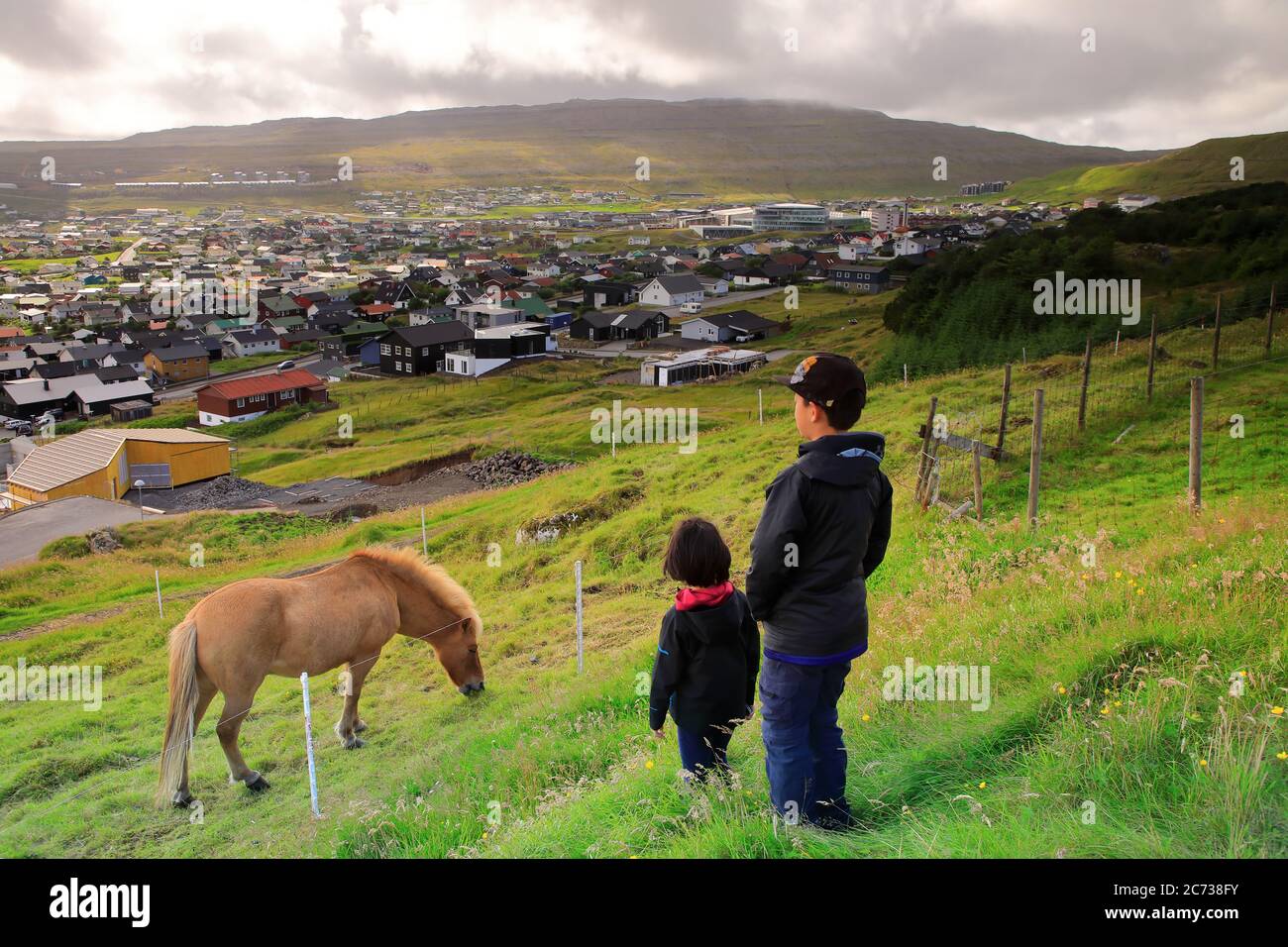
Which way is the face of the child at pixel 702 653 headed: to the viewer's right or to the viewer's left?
to the viewer's left

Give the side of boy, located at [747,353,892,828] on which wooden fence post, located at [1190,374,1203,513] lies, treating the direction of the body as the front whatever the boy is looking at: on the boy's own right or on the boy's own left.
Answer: on the boy's own right

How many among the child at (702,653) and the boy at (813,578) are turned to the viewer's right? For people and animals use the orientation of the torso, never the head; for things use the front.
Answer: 0

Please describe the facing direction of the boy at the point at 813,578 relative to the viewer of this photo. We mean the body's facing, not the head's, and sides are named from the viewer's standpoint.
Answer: facing away from the viewer and to the left of the viewer

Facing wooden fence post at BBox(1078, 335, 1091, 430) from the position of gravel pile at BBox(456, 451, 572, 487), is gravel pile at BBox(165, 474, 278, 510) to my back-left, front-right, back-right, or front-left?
back-right

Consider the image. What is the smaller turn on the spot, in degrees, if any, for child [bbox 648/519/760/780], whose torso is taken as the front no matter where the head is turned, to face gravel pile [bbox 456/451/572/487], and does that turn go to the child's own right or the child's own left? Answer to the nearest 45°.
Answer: approximately 45° to the child's own right

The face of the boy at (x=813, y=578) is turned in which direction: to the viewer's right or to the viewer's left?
to the viewer's left

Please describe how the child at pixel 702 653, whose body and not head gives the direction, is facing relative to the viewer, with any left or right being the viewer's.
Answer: facing away from the viewer and to the left of the viewer

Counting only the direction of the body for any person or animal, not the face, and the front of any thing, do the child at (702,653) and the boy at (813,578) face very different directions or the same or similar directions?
same or similar directions
